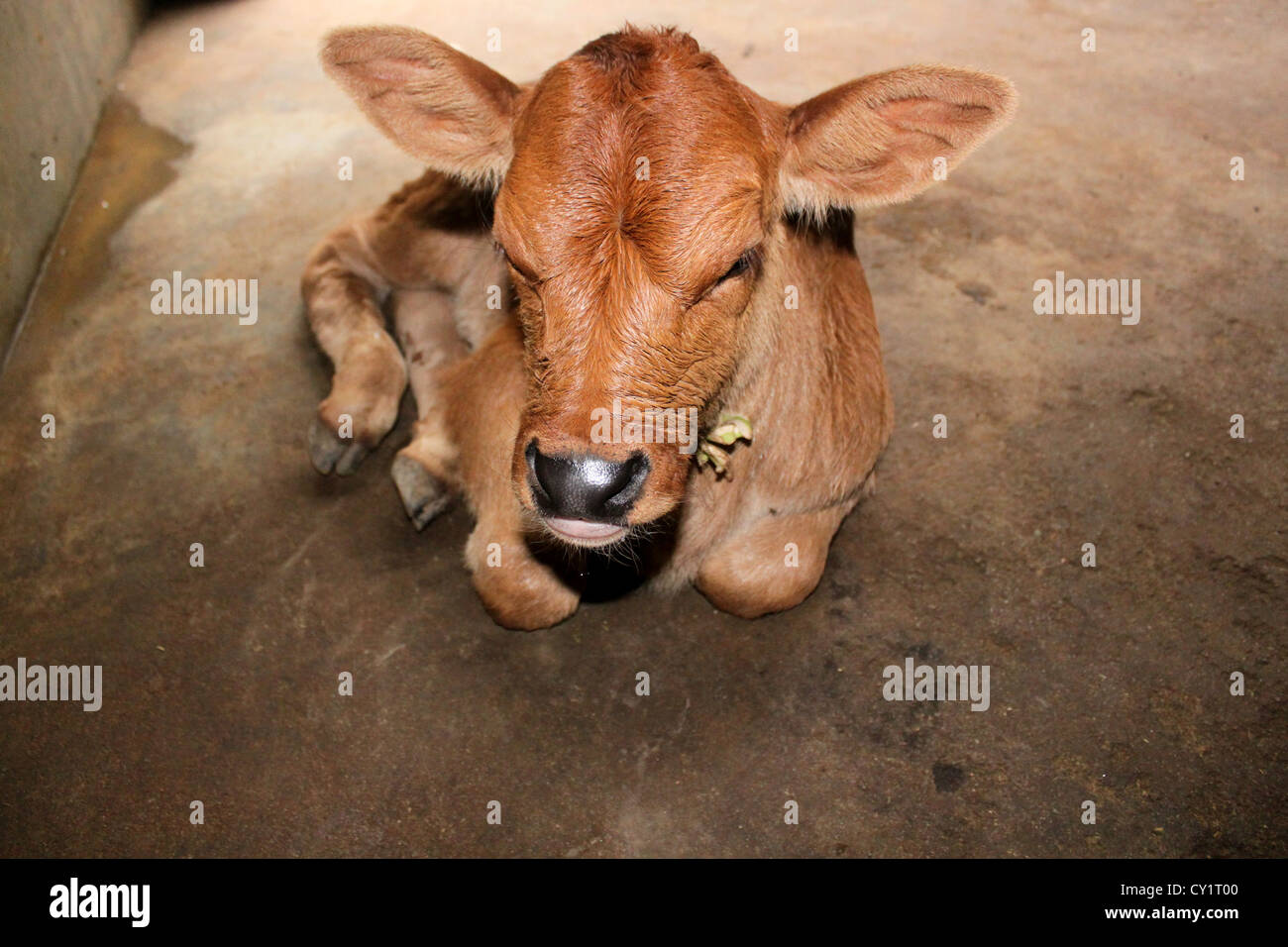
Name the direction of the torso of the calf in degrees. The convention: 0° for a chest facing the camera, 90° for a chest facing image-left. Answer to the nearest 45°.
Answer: approximately 0°
